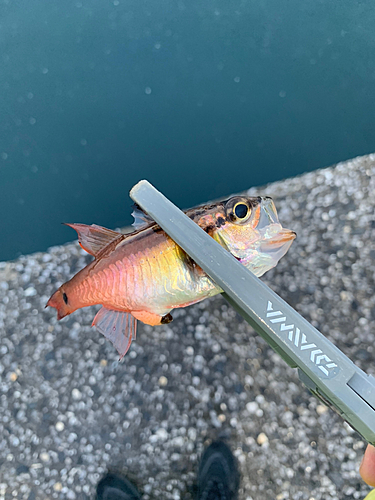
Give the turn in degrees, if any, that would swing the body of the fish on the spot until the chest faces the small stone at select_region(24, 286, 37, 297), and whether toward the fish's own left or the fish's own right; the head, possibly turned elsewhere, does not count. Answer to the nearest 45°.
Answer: approximately 135° to the fish's own left

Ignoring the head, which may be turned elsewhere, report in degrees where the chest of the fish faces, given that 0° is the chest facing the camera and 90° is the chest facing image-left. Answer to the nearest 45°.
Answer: approximately 270°
